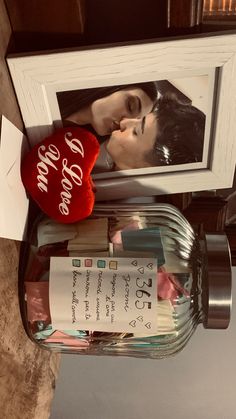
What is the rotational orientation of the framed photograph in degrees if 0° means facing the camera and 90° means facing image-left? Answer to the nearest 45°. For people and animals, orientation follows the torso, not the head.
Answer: approximately 0°
